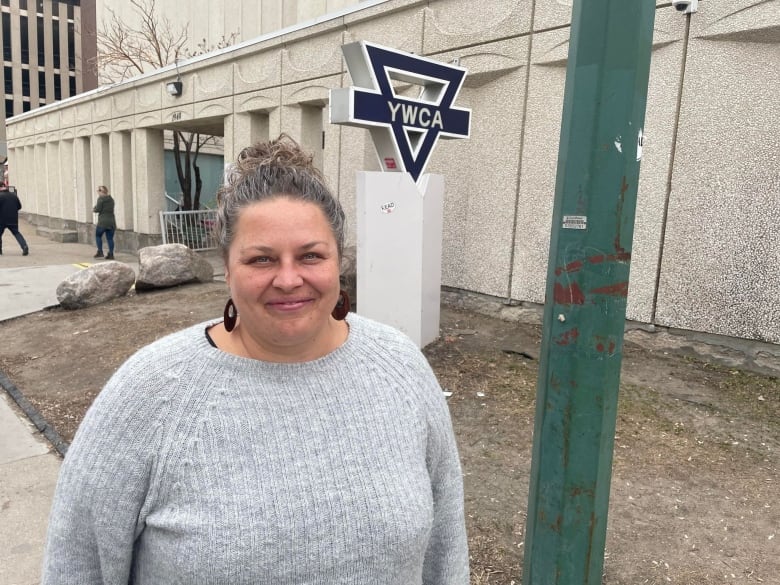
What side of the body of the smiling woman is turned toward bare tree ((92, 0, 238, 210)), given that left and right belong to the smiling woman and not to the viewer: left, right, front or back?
back

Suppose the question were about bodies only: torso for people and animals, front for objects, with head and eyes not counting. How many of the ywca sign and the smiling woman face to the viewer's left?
0

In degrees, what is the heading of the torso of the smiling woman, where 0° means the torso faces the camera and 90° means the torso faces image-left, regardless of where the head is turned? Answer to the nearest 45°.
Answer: approximately 0°

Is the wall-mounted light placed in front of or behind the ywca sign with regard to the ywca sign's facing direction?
behind

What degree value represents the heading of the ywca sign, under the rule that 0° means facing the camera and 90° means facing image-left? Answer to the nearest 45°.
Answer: approximately 315°

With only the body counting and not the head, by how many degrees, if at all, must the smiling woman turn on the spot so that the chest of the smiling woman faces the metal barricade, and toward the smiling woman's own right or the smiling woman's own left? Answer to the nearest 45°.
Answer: approximately 180°

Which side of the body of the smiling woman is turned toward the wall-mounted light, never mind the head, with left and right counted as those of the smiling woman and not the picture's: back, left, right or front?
back
